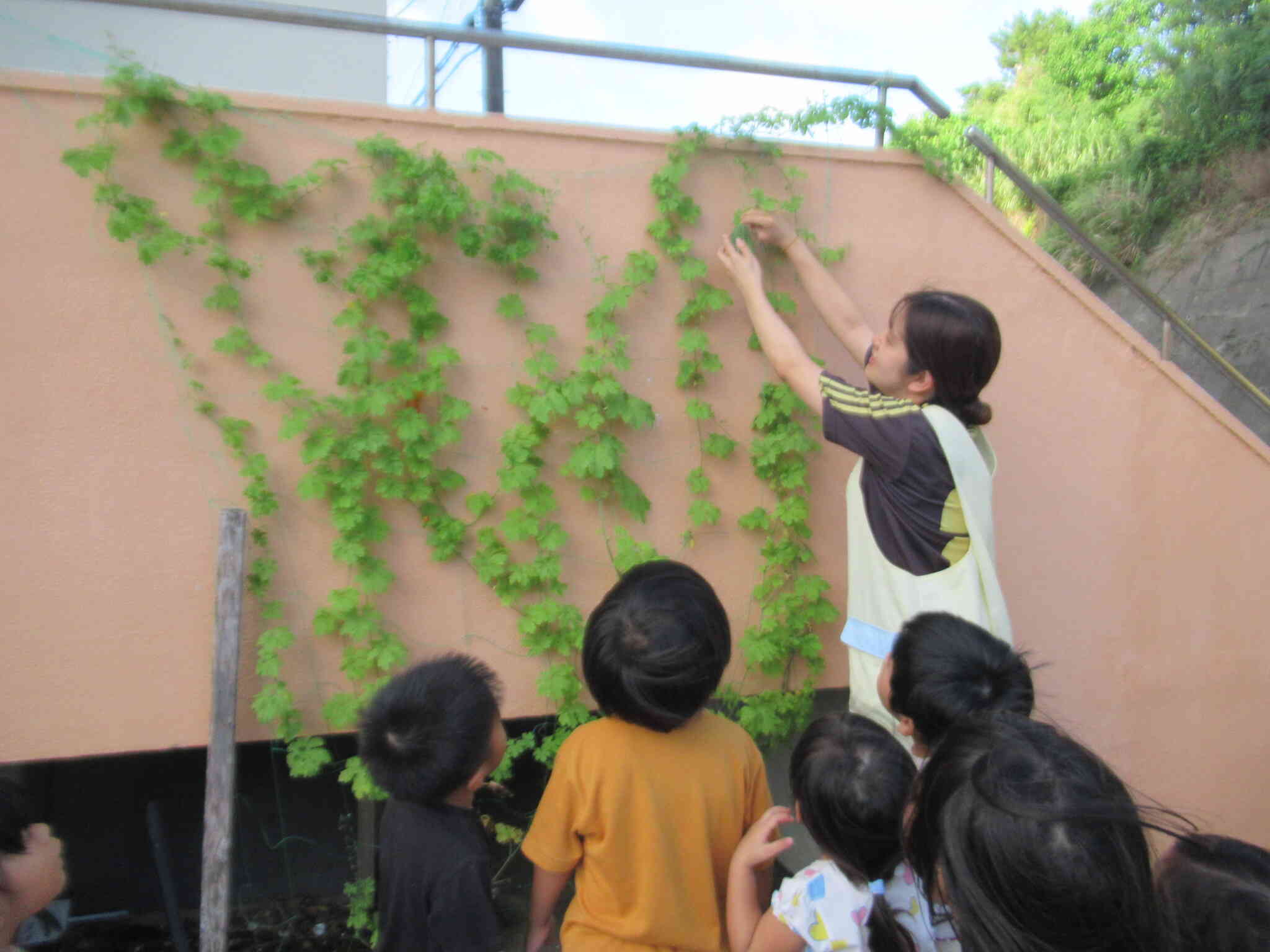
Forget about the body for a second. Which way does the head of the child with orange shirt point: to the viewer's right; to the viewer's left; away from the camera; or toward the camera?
away from the camera

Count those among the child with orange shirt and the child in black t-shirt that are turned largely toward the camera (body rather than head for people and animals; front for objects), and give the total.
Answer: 0

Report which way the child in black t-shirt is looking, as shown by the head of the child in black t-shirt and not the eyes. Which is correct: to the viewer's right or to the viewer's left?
to the viewer's right

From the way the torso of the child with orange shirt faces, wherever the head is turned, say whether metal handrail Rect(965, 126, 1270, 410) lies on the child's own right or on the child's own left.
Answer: on the child's own right

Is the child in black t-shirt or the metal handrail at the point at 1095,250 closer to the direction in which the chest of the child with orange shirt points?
the metal handrail

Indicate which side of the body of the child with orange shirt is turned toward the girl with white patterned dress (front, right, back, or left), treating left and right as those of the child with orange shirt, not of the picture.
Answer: right

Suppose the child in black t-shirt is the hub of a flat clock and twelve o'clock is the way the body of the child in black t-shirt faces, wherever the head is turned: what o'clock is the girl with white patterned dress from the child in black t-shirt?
The girl with white patterned dress is roughly at 2 o'clock from the child in black t-shirt.

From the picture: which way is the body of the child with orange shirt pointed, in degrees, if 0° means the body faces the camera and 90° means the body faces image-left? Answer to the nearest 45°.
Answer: approximately 180°

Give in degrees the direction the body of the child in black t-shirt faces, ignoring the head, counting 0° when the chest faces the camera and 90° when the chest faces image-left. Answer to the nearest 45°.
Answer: approximately 225°

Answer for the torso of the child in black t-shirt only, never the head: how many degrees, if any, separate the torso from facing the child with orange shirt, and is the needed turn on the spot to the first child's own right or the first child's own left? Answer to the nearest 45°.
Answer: approximately 45° to the first child's own right
